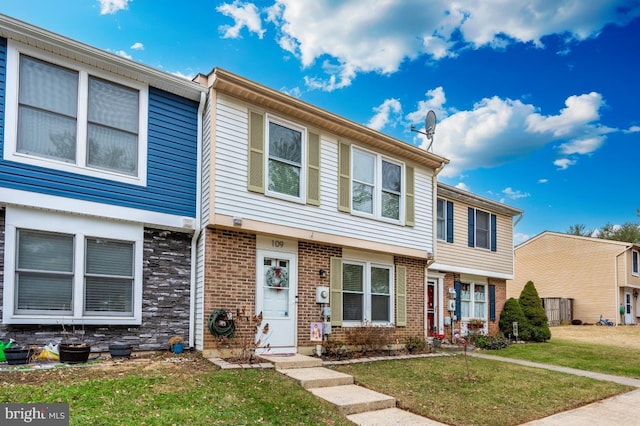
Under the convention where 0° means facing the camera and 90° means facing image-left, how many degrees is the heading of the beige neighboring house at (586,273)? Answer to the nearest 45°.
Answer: approximately 315°

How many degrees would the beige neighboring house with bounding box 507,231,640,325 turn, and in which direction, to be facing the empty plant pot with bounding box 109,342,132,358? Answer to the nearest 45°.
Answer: approximately 45° to its right

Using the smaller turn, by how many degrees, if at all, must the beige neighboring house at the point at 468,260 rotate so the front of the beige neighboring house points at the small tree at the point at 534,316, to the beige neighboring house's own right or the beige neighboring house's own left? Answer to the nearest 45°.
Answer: approximately 90° to the beige neighboring house's own left

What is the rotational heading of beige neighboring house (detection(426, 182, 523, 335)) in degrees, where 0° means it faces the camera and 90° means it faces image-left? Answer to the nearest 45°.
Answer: approximately 315°

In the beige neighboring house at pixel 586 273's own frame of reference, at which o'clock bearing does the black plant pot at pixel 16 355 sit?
The black plant pot is roughly at 2 o'clock from the beige neighboring house.

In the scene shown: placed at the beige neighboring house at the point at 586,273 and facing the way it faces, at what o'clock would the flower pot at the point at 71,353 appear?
The flower pot is roughly at 2 o'clock from the beige neighboring house.

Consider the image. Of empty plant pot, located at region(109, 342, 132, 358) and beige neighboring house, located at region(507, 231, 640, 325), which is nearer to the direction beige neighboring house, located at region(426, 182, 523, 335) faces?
the empty plant pot
